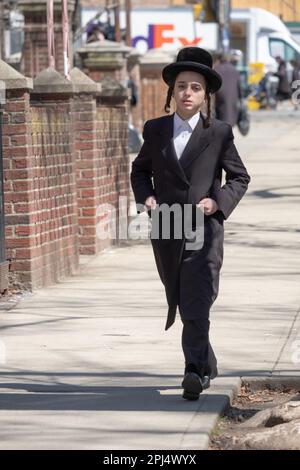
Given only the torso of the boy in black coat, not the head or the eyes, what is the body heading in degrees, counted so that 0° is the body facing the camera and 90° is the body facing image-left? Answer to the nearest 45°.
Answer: approximately 0°

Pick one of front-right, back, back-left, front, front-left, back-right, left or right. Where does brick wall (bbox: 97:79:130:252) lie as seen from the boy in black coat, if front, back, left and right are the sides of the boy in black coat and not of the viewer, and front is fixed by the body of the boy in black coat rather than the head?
back

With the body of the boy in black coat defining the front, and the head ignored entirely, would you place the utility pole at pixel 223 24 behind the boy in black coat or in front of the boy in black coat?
behind

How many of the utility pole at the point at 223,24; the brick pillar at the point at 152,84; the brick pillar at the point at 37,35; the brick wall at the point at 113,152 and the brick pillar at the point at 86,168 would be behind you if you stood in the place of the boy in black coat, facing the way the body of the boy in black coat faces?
5

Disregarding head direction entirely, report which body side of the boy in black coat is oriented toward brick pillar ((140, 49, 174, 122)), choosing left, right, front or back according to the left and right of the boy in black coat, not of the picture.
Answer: back

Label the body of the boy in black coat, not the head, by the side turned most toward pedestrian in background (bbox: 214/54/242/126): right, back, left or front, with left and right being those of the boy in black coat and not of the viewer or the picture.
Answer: back

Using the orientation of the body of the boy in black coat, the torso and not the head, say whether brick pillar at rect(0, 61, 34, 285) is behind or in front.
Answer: behind
